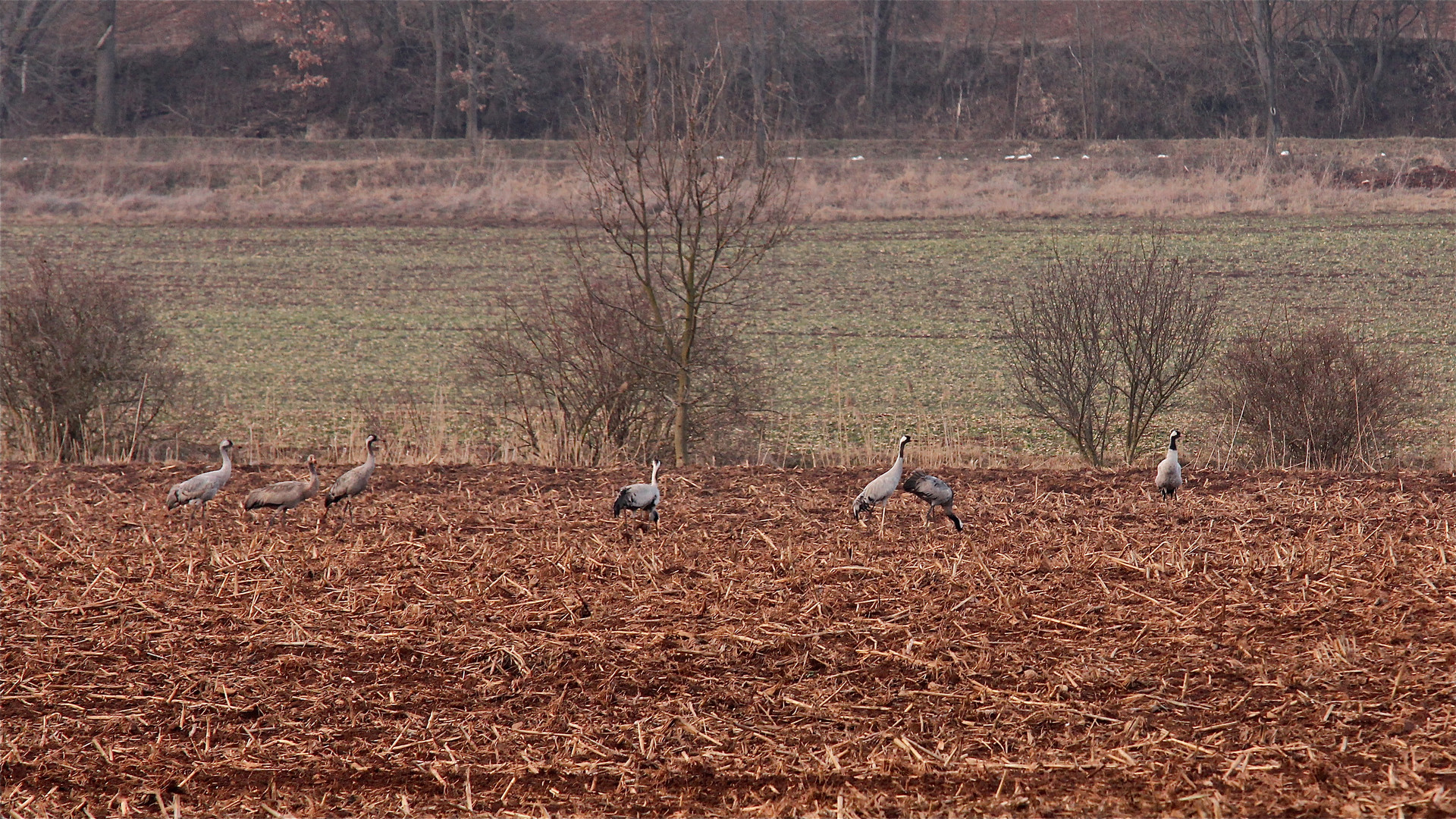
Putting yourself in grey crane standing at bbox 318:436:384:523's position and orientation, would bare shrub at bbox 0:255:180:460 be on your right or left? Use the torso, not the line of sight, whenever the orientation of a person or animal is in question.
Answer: on your left

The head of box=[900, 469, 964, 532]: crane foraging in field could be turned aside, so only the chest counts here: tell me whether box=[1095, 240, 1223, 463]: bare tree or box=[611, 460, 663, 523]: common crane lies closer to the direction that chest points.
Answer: the bare tree

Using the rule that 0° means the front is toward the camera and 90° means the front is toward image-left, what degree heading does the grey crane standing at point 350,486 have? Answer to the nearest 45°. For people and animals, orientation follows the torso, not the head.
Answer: approximately 270°

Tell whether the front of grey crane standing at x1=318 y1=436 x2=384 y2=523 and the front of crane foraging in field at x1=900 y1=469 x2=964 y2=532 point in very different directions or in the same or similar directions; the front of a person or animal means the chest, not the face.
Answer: same or similar directions

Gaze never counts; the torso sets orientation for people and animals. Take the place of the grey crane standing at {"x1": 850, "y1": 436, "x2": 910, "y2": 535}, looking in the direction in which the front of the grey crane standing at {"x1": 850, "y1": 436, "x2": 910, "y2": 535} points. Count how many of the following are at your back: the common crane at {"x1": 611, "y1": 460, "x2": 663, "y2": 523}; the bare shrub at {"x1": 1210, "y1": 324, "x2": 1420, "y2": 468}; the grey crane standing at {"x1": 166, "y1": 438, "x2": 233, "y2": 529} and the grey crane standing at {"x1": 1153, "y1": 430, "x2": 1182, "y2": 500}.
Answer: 2

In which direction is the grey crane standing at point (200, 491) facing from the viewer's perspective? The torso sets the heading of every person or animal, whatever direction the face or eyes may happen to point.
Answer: to the viewer's right

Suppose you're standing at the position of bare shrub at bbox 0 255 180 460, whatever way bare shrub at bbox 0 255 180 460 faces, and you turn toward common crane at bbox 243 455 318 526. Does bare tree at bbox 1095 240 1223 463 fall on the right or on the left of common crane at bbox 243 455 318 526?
left

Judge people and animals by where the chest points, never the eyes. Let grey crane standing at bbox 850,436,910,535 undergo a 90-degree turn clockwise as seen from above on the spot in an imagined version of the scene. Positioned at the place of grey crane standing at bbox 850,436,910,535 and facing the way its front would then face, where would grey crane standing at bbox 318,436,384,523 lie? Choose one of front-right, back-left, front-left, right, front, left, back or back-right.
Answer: right

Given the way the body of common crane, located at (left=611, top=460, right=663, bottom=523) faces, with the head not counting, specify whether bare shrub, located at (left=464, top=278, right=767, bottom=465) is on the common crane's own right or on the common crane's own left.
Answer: on the common crane's own left

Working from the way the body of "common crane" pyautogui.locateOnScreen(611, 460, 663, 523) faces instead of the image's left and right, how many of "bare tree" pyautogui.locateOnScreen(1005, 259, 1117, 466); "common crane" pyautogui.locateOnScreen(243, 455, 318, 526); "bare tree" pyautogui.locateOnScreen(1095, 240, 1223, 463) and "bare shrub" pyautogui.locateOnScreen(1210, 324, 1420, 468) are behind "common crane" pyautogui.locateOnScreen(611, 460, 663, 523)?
1

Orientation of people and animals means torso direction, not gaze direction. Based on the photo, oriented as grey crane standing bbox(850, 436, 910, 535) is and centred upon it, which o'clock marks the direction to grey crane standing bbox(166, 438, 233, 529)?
grey crane standing bbox(166, 438, 233, 529) is roughly at 6 o'clock from grey crane standing bbox(850, 436, 910, 535).

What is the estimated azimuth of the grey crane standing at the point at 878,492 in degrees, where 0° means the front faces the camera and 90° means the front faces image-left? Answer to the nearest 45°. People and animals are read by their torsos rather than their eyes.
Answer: approximately 270°

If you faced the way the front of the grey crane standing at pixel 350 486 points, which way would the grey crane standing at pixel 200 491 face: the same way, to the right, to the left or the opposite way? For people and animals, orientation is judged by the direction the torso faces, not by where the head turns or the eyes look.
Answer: the same way

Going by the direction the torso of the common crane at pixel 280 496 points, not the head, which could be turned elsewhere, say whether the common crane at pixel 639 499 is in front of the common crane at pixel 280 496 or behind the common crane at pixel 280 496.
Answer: in front

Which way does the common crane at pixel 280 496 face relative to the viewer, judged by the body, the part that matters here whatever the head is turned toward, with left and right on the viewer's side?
facing to the right of the viewer
